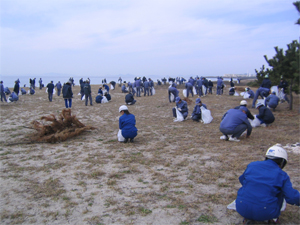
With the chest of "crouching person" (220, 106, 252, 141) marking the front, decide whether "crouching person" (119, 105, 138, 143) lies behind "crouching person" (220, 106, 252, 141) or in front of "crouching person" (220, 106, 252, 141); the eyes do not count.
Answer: behind

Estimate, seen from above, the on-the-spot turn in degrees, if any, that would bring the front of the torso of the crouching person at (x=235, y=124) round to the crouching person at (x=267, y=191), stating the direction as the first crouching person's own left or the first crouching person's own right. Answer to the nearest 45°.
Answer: approximately 135° to the first crouching person's own right

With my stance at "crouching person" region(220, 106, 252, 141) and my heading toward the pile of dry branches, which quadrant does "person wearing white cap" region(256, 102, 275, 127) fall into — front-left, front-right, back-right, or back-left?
back-right

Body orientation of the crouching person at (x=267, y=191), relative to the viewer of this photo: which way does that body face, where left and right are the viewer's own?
facing away from the viewer and to the right of the viewer

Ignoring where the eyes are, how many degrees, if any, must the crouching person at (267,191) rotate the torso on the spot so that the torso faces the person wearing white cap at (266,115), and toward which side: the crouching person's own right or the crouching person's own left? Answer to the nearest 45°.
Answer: approximately 45° to the crouching person's own left

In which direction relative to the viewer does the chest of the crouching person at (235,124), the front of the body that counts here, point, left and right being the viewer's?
facing away from the viewer and to the right of the viewer

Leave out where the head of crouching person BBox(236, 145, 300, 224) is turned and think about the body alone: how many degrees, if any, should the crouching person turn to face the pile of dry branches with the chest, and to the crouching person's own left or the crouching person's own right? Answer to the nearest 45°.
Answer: approximately 90° to the crouching person's own left

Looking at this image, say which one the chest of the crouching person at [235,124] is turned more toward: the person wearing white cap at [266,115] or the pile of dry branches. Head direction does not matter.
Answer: the person wearing white cap

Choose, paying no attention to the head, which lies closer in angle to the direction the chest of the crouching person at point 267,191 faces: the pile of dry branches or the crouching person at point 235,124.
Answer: the crouching person

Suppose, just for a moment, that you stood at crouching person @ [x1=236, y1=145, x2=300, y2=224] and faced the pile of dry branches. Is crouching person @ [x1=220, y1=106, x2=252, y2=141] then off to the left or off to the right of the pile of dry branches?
right

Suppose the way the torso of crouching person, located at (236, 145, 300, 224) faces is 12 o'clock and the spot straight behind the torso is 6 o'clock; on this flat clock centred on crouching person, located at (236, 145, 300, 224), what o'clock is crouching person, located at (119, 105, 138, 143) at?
crouching person, located at (119, 105, 138, 143) is roughly at 9 o'clock from crouching person, located at (236, 145, 300, 224).

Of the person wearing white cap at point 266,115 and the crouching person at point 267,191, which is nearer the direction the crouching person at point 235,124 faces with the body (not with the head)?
the person wearing white cap

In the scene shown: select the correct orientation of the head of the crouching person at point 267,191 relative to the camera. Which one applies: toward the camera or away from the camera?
away from the camera
